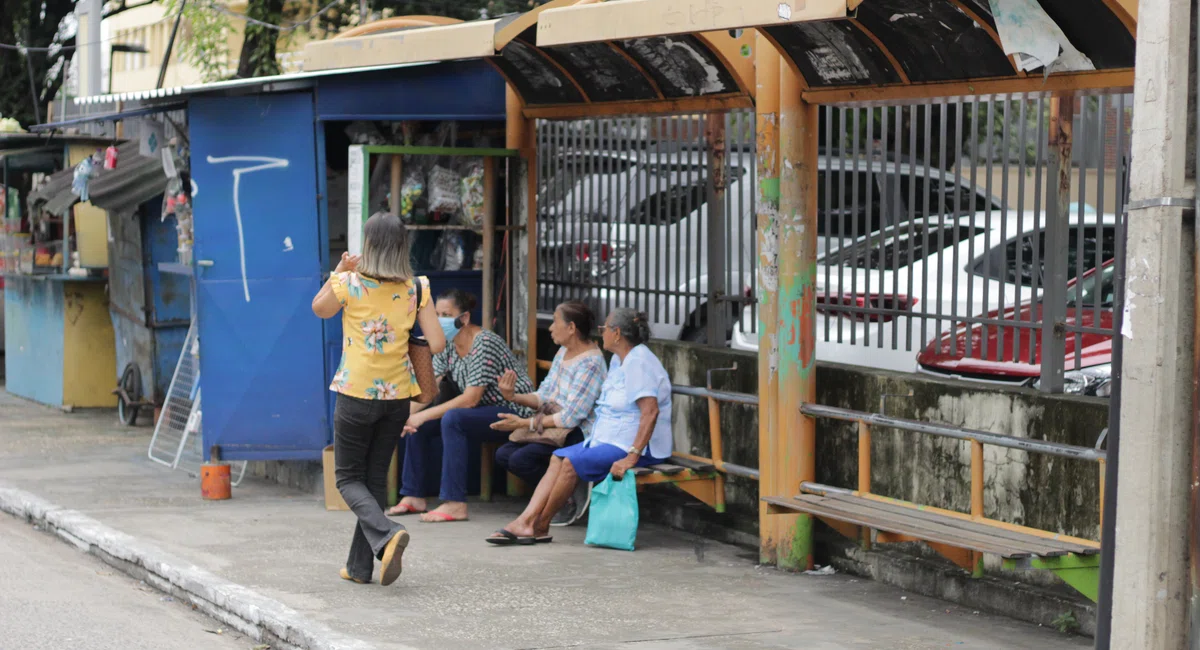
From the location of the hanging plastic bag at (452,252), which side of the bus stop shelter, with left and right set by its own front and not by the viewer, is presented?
right

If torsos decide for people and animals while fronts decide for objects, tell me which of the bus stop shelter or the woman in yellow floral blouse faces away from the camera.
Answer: the woman in yellow floral blouse

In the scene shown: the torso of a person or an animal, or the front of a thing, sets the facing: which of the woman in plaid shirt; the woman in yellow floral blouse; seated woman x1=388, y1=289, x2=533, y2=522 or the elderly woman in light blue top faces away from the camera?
the woman in yellow floral blouse

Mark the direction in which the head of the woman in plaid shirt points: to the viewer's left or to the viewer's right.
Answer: to the viewer's left

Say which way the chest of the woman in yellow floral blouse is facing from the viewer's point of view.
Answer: away from the camera

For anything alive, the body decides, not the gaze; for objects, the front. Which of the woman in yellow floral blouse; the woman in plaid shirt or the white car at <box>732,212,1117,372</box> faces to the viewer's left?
the woman in plaid shirt

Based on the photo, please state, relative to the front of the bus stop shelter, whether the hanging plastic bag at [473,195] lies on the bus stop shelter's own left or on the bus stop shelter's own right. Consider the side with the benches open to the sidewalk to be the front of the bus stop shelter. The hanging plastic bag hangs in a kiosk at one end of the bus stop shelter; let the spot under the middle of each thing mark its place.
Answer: on the bus stop shelter's own right

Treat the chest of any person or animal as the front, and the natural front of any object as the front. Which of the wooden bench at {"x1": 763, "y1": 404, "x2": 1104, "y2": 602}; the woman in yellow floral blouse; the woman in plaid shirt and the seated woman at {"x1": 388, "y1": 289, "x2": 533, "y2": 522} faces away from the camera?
the woman in yellow floral blouse

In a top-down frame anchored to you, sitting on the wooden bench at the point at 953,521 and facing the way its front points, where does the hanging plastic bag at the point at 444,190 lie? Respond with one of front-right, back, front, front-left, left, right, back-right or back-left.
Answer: right

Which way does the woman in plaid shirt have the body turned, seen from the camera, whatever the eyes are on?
to the viewer's left

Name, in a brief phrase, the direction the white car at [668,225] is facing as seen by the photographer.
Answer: facing away from the viewer and to the right of the viewer

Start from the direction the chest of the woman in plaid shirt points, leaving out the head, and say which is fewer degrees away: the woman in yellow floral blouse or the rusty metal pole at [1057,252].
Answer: the woman in yellow floral blouse

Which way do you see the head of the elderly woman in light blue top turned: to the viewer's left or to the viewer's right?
to the viewer's left

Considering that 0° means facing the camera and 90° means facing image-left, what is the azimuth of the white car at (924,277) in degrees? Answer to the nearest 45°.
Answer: approximately 225°

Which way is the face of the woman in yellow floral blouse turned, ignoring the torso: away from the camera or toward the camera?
away from the camera

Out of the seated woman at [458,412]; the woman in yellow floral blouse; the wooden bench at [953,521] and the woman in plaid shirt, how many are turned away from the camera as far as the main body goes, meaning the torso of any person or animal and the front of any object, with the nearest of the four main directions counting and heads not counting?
1

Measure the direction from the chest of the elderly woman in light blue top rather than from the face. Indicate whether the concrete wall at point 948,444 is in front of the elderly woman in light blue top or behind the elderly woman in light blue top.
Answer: behind

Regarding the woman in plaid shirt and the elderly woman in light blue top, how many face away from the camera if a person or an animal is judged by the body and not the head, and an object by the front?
0
